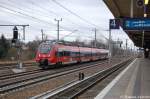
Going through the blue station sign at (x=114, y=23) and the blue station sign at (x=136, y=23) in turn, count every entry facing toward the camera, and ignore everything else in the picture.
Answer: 2

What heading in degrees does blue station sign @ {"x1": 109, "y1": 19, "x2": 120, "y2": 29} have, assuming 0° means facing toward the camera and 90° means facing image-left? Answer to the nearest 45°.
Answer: approximately 0°

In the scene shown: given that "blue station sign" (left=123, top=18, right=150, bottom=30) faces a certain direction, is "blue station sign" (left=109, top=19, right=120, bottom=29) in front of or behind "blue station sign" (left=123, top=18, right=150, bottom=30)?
behind
